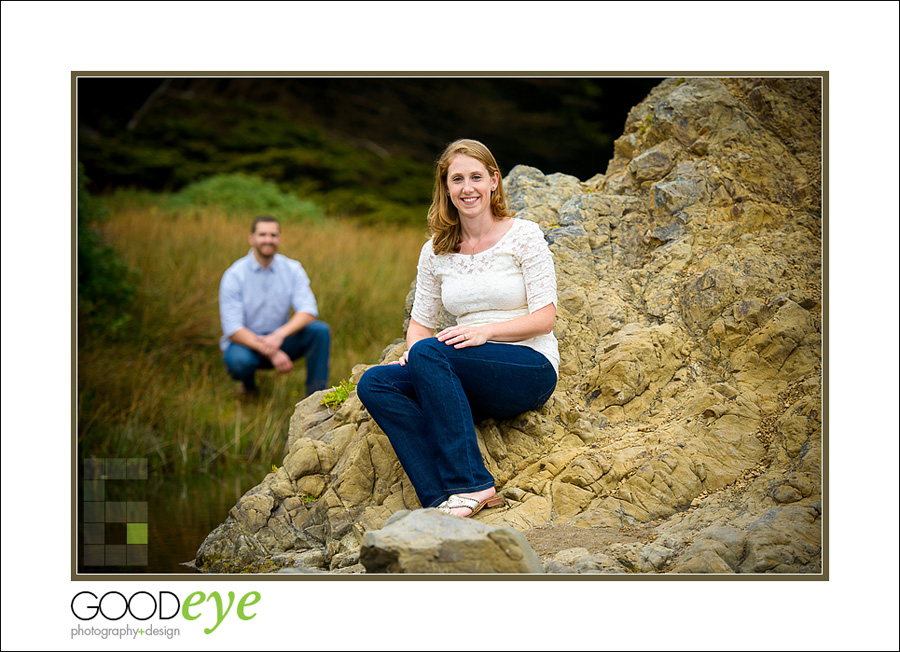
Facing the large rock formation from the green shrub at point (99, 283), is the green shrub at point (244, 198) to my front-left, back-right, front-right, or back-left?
back-left

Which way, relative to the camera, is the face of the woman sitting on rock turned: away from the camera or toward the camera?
toward the camera

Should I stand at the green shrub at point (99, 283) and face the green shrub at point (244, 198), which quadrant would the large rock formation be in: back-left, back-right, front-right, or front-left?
back-right

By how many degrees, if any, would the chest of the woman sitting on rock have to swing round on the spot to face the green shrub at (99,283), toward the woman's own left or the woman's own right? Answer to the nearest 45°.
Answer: approximately 90° to the woman's own right

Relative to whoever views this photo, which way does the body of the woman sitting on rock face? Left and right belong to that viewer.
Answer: facing the viewer and to the left of the viewer
